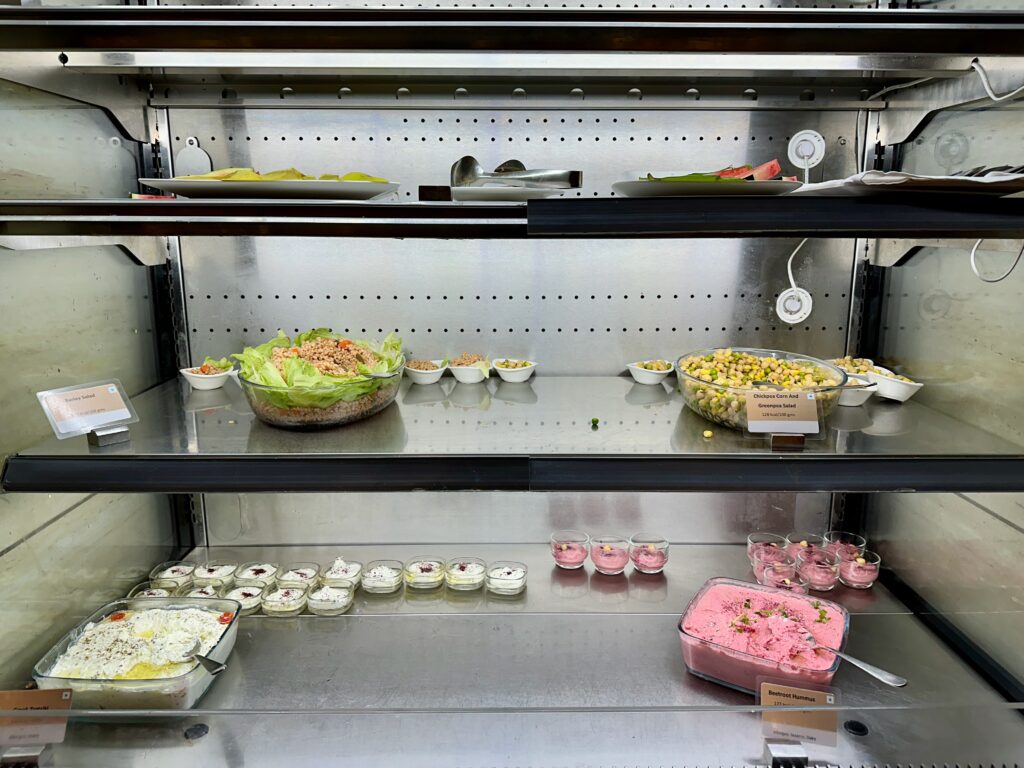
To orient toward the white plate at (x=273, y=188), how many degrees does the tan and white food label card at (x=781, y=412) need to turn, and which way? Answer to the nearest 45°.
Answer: approximately 90° to its right

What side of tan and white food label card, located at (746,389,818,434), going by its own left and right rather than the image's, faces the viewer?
front

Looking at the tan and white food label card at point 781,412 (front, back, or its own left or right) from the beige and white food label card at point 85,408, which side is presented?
right

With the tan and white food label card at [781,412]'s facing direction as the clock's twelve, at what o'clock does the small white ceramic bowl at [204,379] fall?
The small white ceramic bowl is roughly at 3 o'clock from the tan and white food label card.

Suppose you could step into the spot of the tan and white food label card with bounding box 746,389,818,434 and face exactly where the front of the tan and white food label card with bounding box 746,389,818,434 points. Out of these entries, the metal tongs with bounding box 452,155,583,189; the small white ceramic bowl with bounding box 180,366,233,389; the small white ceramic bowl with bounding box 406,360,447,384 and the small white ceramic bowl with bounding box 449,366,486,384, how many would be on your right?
4

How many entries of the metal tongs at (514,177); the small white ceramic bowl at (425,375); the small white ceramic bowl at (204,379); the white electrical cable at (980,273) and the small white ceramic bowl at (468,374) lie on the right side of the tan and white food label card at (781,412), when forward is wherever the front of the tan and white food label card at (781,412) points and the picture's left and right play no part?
4

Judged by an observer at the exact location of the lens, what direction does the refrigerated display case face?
facing the viewer

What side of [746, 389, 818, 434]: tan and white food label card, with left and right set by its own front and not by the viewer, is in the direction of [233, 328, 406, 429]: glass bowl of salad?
right

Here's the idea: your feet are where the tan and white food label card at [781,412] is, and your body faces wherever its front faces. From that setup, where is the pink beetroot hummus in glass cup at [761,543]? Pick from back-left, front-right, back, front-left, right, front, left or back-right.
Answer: back

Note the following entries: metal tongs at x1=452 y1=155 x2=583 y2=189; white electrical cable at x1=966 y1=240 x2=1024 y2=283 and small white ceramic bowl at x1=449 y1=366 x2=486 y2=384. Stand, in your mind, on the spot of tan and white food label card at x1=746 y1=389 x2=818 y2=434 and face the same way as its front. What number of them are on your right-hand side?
2
